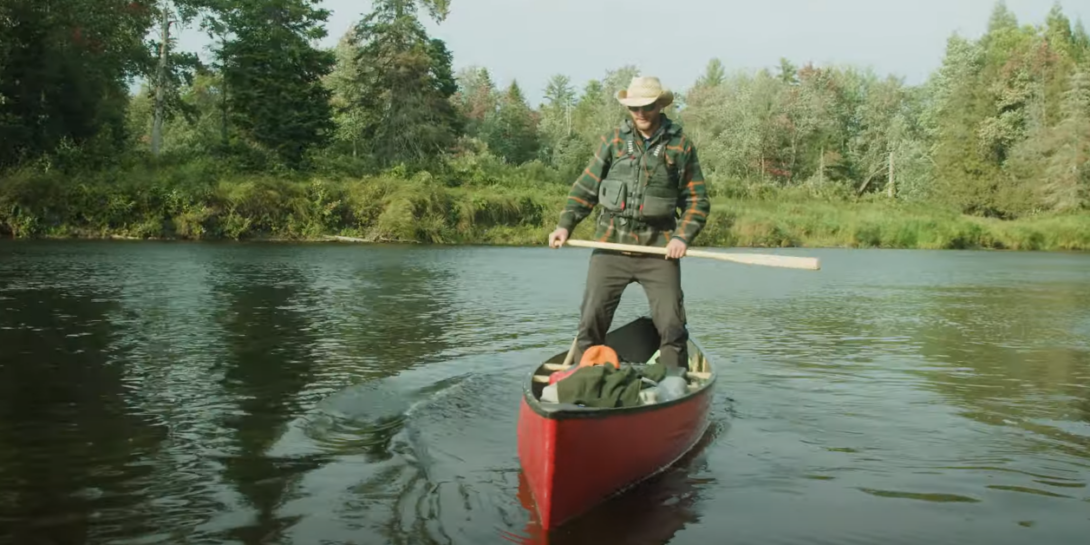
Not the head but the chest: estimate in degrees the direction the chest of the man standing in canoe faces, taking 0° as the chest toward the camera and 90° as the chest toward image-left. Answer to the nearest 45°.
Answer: approximately 0°
